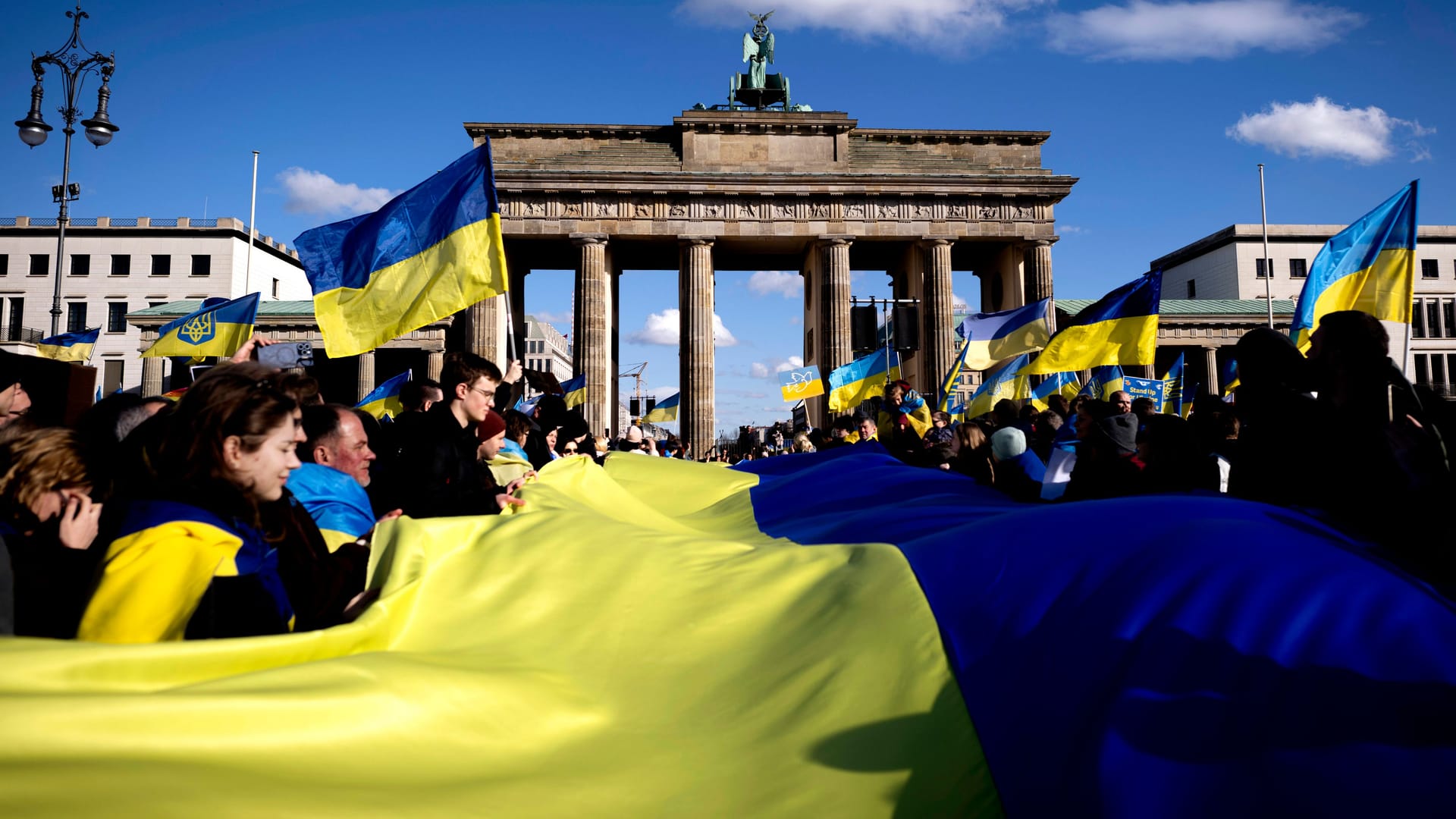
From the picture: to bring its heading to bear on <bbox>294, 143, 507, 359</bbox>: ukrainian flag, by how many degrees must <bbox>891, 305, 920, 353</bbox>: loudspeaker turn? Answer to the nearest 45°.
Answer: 0° — it already faces it

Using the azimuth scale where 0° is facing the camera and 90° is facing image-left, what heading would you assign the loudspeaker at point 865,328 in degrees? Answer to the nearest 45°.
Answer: approximately 0°

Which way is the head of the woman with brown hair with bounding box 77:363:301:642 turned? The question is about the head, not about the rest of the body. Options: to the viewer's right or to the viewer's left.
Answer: to the viewer's right

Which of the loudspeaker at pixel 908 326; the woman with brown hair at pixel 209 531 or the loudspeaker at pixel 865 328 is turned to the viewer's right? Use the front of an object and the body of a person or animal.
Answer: the woman with brown hair

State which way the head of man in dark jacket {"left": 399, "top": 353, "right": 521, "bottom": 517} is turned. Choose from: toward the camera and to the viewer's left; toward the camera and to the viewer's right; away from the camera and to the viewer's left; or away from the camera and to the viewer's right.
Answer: toward the camera and to the viewer's right

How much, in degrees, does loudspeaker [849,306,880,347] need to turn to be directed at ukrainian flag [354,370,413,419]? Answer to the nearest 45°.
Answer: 0° — it already faces it

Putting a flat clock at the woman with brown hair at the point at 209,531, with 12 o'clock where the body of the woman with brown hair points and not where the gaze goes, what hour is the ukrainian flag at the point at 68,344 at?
The ukrainian flag is roughly at 9 o'clock from the woman with brown hair.

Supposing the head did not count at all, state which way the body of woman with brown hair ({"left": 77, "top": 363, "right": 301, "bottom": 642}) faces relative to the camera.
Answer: to the viewer's right

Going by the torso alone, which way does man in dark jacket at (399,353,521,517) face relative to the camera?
to the viewer's right

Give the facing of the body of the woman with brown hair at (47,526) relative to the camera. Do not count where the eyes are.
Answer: to the viewer's right
